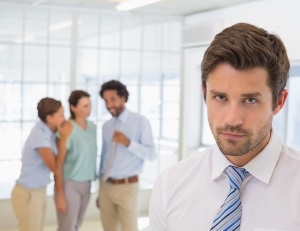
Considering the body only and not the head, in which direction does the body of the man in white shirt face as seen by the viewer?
toward the camera

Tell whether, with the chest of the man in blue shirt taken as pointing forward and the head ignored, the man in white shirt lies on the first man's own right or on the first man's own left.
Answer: on the first man's own left

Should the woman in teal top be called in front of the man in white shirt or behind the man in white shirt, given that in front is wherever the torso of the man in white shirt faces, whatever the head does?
behind

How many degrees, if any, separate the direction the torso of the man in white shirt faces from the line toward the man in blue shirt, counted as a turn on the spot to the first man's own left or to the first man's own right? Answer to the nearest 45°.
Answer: approximately 180°

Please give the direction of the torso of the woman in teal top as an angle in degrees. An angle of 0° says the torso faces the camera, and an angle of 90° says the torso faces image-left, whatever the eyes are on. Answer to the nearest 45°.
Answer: approximately 315°

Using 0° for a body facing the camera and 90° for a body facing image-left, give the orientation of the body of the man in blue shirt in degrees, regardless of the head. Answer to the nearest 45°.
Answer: approximately 45°

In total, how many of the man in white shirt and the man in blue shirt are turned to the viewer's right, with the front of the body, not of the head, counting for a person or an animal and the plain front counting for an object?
0

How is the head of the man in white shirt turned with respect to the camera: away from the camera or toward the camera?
toward the camera
